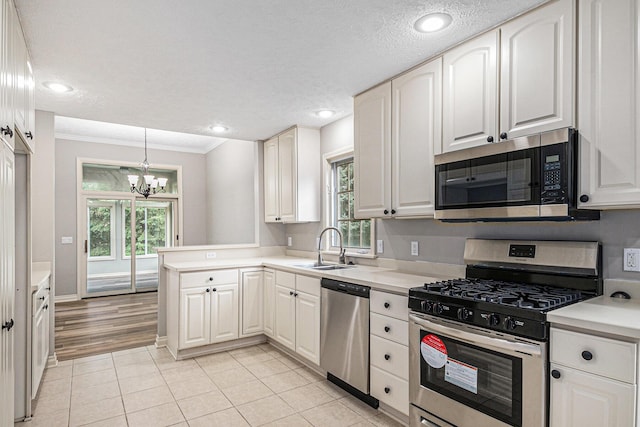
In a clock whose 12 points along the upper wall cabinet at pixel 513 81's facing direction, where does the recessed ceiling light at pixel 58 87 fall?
The recessed ceiling light is roughly at 1 o'clock from the upper wall cabinet.

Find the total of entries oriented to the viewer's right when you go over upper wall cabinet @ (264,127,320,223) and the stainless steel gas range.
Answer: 0

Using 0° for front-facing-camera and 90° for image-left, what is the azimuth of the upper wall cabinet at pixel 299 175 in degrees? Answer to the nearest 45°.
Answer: approximately 45°

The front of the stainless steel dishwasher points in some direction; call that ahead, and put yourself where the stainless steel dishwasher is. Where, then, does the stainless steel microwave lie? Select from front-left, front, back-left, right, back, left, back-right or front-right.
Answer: left

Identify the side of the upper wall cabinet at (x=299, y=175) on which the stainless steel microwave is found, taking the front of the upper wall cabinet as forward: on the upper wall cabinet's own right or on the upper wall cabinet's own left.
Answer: on the upper wall cabinet's own left

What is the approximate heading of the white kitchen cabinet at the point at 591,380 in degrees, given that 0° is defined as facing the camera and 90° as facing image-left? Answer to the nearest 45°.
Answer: approximately 45°

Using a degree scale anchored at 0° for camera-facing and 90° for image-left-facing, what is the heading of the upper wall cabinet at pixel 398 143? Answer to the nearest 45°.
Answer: approximately 45°

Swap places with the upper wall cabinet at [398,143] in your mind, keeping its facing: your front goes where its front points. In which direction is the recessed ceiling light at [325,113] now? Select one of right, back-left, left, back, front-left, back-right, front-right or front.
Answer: right

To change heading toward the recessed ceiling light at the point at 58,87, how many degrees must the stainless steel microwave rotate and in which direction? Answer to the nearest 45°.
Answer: approximately 45° to its right

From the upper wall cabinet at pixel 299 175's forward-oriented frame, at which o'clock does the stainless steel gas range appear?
The stainless steel gas range is roughly at 10 o'clock from the upper wall cabinet.
